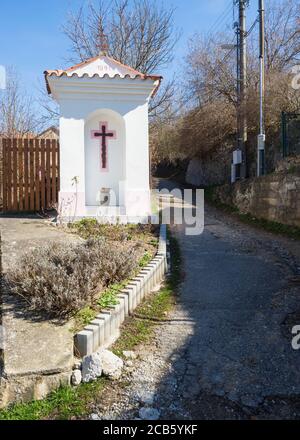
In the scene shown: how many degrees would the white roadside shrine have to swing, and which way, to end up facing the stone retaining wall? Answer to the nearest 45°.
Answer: approximately 90° to its left

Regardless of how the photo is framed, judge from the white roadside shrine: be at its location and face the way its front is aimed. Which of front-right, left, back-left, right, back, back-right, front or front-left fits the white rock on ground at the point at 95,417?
front

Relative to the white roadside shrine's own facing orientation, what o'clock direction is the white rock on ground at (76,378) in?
The white rock on ground is roughly at 12 o'clock from the white roadside shrine.

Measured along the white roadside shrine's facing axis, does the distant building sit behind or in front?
behind

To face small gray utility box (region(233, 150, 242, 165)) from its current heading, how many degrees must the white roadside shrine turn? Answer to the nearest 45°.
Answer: approximately 135° to its left

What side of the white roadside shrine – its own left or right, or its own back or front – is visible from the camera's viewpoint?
front

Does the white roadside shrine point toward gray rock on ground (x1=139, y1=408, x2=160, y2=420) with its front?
yes

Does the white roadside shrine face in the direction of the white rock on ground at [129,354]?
yes

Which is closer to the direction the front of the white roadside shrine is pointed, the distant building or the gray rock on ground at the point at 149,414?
the gray rock on ground

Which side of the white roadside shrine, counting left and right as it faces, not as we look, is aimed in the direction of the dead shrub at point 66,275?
front

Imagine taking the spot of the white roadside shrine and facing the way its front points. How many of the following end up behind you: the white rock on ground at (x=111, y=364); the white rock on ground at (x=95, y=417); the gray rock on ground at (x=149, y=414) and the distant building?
1

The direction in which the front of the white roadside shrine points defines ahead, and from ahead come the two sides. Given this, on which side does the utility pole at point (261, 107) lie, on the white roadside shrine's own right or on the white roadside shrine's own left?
on the white roadside shrine's own left

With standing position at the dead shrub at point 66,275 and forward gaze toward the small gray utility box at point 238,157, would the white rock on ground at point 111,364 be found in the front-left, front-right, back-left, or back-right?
back-right

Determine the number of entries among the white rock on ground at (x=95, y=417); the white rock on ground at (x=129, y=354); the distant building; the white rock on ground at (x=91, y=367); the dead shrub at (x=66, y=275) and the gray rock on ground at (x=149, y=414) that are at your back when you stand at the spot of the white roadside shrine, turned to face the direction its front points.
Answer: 1

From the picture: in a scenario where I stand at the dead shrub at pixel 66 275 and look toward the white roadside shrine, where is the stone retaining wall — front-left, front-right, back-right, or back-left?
front-right

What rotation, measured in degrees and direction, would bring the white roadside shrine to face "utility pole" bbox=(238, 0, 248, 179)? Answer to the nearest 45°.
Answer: approximately 135° to its left

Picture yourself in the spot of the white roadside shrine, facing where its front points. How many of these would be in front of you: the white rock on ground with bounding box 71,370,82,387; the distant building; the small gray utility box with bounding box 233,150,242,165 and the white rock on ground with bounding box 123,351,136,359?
2

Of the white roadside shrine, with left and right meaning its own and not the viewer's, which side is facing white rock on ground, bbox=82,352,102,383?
front
